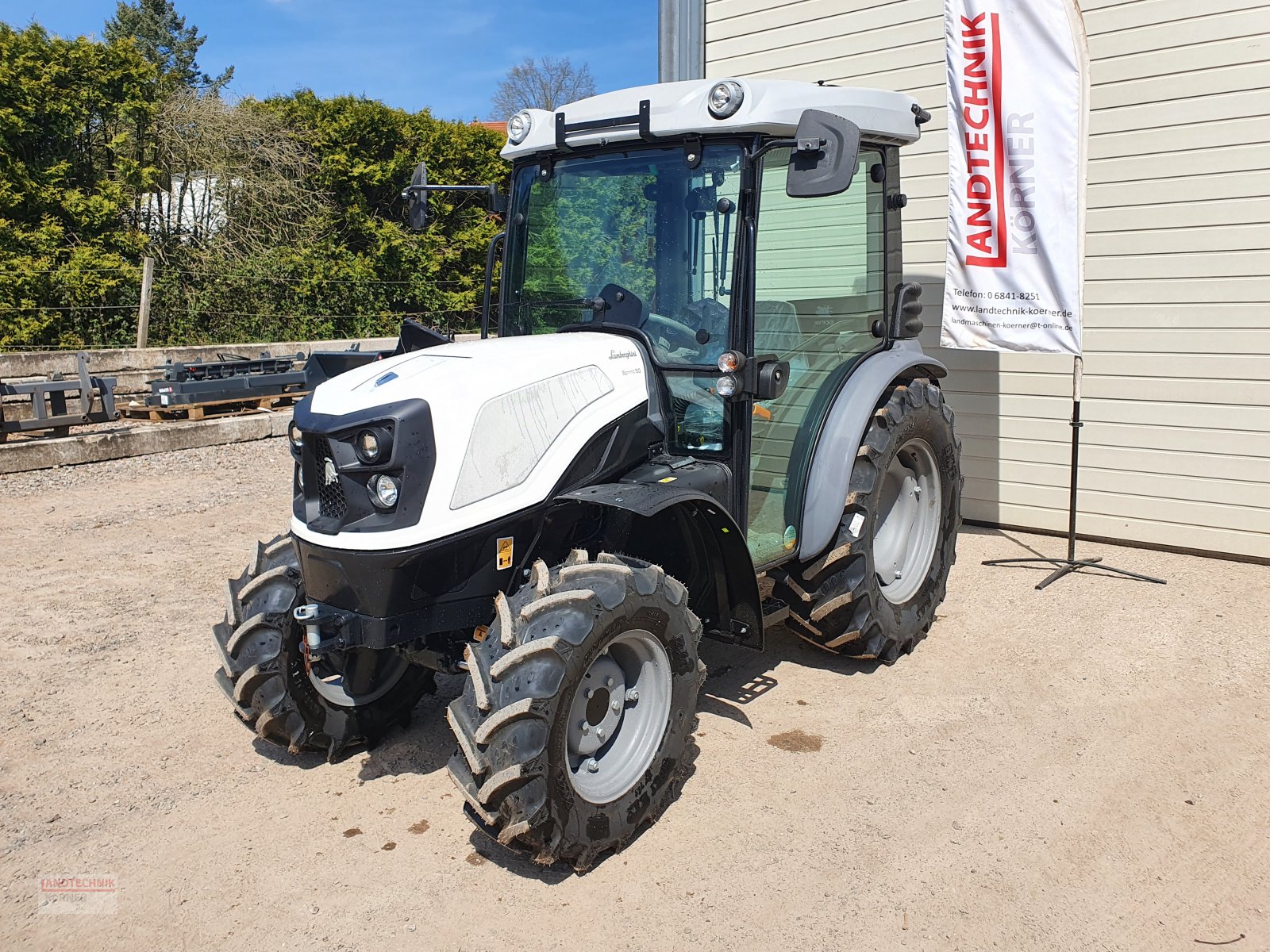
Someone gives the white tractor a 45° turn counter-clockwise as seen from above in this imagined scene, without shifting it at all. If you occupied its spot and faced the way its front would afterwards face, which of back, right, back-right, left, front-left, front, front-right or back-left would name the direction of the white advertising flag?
back-left

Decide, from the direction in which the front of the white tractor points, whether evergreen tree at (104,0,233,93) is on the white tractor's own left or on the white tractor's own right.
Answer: on the white tractor's own right

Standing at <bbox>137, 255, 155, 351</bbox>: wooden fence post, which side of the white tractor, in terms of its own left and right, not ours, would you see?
right

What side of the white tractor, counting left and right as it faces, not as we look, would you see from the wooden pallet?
right

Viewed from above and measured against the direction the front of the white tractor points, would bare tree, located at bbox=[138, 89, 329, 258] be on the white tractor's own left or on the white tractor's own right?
on the white tractor's own right

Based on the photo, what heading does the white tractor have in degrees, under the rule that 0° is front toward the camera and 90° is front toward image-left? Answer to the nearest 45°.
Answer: approximately 45°

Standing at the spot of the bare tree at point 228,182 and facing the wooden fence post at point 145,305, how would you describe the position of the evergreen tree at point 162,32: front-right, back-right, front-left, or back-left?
back-right
